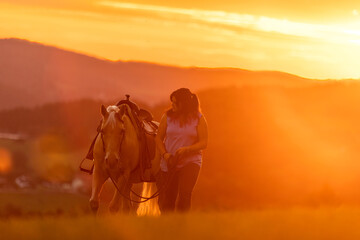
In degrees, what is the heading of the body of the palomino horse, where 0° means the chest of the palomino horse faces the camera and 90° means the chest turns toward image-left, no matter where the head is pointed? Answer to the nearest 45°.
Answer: approximately 0°
